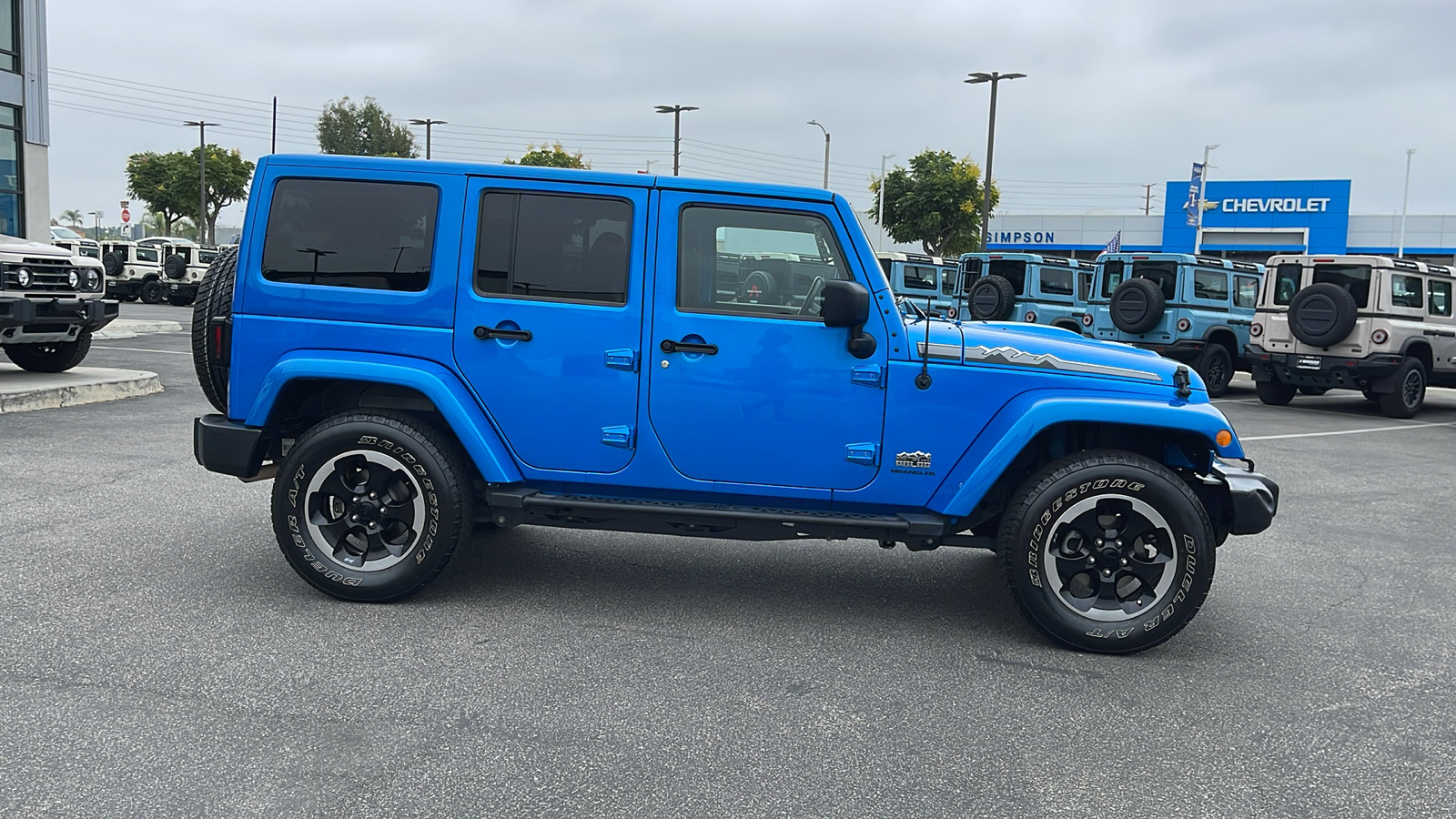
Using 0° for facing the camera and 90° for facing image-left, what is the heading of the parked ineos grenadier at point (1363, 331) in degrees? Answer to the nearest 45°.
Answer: approximately 225°

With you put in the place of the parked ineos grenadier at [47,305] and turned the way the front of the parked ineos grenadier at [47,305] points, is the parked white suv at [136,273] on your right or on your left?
on your left

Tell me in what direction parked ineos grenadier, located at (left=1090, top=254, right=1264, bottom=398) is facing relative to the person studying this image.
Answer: facing away from the viewer and to the right of the viewer

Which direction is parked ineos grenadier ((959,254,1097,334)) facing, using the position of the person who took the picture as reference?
facing away from the viewer and to the right of the viewer

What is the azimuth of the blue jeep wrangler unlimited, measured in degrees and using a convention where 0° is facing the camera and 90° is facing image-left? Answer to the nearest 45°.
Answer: approximately 270°
